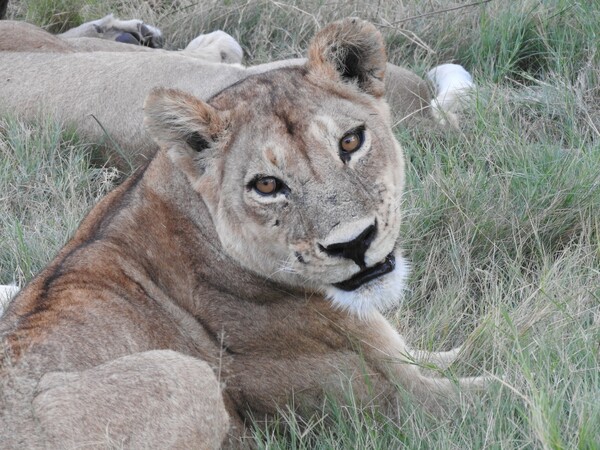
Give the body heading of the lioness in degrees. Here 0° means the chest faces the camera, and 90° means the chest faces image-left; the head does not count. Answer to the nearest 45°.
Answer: approximately 270°

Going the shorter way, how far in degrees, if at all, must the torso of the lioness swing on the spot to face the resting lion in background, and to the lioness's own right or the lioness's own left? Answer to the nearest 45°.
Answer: approximately 90° to the lioness's own left
